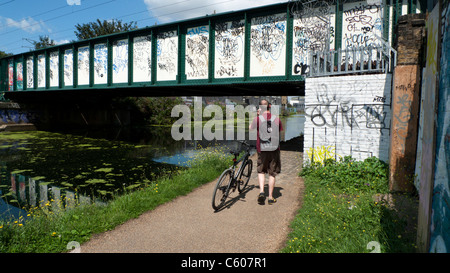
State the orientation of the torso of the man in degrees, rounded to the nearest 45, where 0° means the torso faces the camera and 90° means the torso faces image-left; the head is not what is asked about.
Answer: approximately 180°
